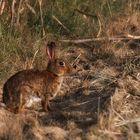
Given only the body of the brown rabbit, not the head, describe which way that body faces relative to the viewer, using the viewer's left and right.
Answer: facing to the right of the viewer
